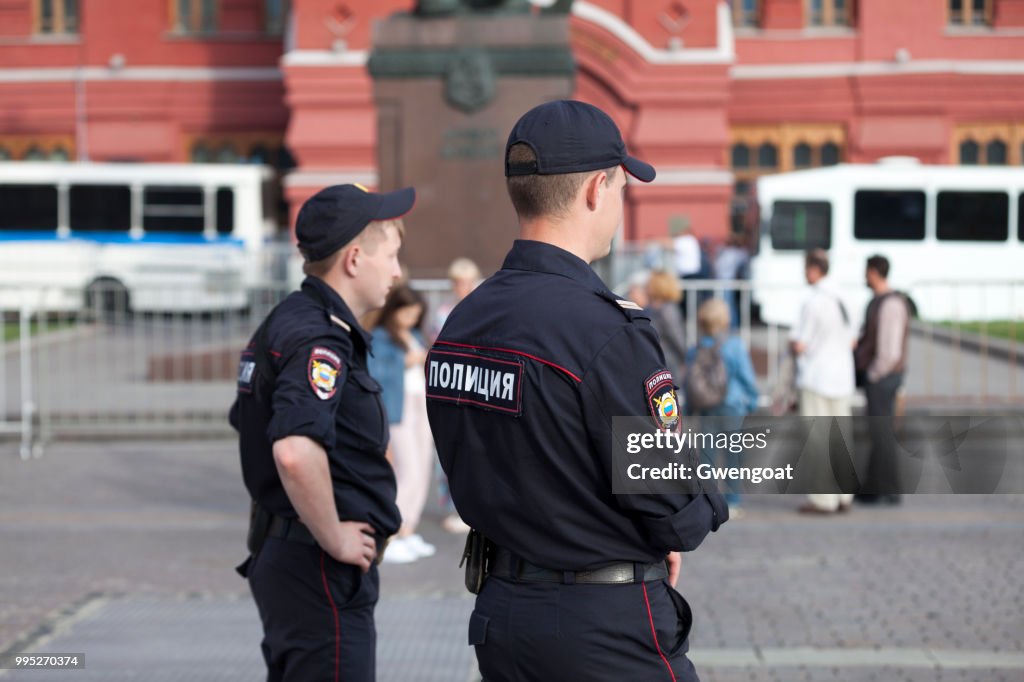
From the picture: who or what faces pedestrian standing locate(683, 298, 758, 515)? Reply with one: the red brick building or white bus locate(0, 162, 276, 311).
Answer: the red brick building

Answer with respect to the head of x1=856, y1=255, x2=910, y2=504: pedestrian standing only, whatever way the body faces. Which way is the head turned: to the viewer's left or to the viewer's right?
to the viewer's left

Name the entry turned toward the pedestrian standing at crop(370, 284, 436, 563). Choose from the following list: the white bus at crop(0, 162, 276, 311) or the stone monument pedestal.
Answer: the stone monument pedestal

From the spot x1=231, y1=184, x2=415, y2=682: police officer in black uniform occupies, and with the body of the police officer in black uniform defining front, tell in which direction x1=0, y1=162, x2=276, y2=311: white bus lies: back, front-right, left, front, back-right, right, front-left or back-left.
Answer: left

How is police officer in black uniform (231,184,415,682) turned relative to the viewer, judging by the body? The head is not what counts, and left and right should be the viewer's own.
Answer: facing to the right of the viewer

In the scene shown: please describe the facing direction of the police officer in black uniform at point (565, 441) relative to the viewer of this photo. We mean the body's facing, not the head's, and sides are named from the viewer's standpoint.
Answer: facing away from the viewer and to the right of the viewer

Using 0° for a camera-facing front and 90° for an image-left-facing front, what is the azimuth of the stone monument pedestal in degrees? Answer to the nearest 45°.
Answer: approximately 0°

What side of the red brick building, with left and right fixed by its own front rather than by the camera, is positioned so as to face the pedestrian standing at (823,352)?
front

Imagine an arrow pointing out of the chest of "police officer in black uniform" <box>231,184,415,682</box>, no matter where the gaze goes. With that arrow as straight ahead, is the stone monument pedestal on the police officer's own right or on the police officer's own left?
on the police officer's own left

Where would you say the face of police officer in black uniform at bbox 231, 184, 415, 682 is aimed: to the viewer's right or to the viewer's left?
to the viewer's right

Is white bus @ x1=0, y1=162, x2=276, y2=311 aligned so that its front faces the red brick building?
no

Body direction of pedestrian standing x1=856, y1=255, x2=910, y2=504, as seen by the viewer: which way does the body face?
to the viewer's left

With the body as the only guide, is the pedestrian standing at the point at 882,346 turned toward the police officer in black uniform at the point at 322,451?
no

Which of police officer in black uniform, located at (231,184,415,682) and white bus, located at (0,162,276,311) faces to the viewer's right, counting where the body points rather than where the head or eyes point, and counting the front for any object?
the police officer in black uniform

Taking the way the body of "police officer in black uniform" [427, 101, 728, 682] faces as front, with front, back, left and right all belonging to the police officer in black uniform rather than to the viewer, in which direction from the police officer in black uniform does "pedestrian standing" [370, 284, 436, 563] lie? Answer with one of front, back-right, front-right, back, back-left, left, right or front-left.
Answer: front-left

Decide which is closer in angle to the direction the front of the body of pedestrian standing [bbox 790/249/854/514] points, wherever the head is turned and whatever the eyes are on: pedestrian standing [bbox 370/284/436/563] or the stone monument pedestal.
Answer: the stone monument pedestal

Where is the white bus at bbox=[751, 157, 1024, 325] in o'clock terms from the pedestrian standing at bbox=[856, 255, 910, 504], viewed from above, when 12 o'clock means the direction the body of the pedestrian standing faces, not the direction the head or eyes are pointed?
The white bus is roughly at 3 o'clock from the pedestrian standing.

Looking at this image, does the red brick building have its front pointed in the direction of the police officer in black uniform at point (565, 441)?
yes

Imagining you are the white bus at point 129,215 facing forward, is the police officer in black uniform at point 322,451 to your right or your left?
on your left
